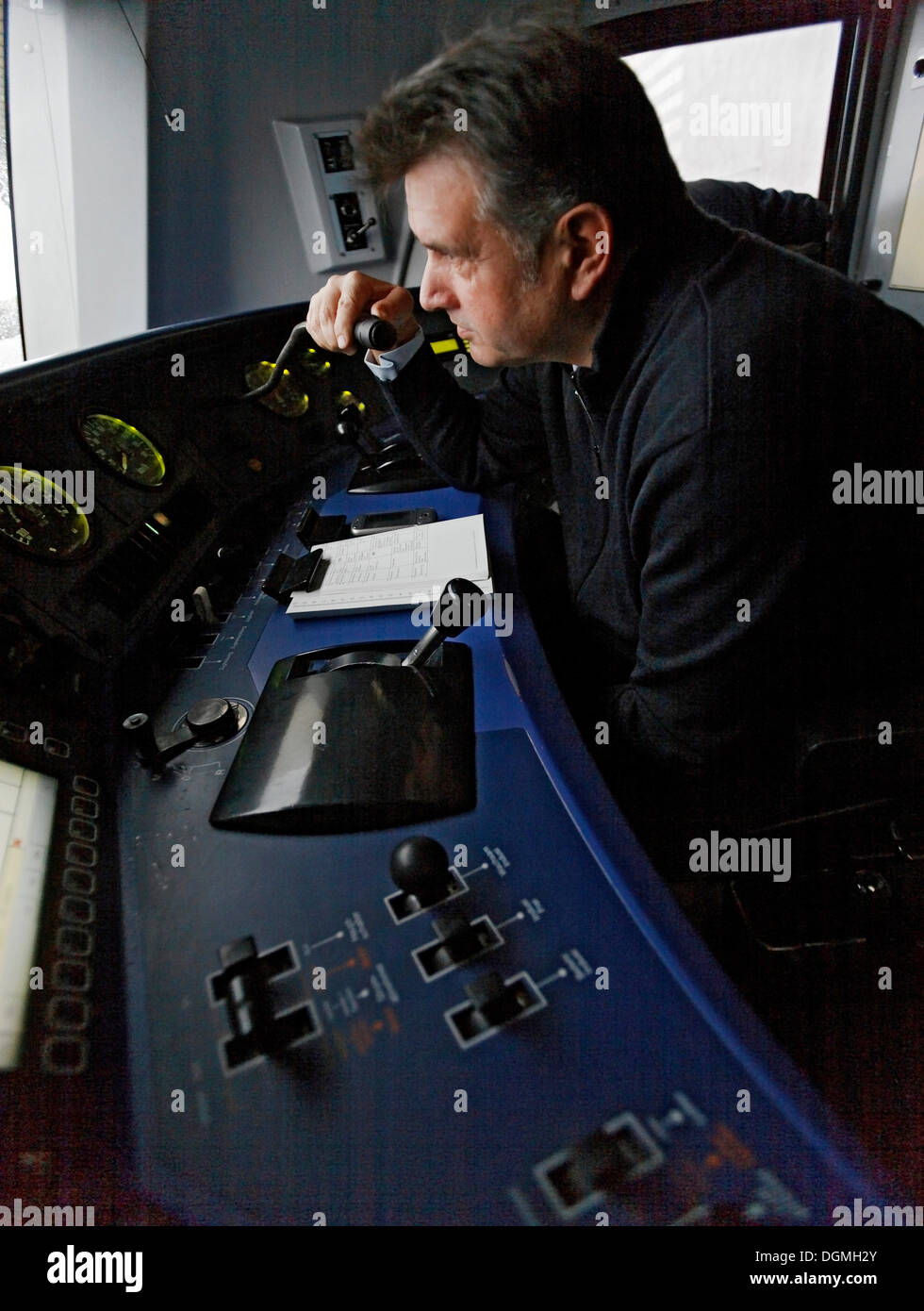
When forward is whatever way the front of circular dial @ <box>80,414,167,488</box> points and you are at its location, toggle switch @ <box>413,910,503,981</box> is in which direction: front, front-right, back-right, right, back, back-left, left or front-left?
front-right

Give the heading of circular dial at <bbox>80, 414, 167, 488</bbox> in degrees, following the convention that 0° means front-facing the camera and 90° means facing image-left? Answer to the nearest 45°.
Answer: approximately 315°

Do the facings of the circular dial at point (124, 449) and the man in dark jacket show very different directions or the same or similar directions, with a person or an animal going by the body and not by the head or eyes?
very different directions

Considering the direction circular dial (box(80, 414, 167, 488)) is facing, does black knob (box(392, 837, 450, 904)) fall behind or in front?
in front

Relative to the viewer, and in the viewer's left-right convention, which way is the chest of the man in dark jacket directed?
facing to the left of the viewer

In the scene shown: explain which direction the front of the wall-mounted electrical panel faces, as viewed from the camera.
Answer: facing the viewer and to the right of the viewer

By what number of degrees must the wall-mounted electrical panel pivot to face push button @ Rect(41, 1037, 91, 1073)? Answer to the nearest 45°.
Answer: approximately 45° to its right

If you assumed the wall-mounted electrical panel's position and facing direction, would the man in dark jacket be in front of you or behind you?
in front

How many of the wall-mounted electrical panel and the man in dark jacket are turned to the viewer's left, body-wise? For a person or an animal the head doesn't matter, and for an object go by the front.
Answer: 1

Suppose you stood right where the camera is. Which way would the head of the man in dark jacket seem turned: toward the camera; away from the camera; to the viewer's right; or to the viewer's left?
to the viewer's left

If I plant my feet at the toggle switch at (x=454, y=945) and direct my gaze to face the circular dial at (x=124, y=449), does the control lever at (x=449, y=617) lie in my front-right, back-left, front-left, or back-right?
front-right

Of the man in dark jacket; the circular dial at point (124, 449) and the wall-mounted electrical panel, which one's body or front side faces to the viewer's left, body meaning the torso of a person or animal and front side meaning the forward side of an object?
the man in dark jacket

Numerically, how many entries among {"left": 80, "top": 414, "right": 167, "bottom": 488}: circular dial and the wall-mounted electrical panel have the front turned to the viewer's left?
0
